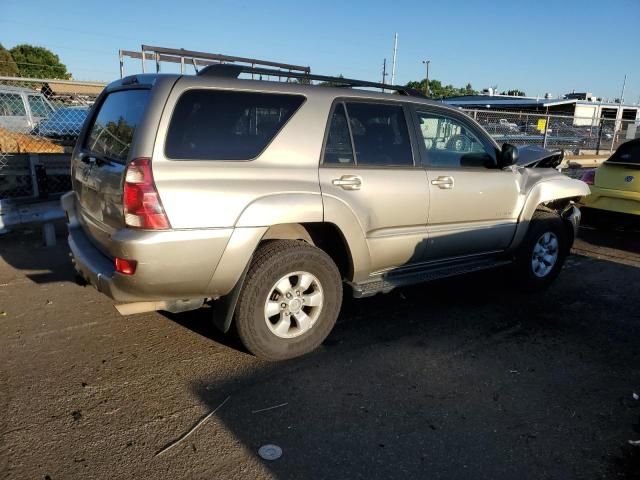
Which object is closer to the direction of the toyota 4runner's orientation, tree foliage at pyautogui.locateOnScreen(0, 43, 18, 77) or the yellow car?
the yellow car

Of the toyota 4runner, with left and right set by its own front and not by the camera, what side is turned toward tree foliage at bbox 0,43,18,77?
left

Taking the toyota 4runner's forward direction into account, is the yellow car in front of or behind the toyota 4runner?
in front

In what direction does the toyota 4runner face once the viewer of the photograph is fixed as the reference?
facing away from the viewer and to the right of the viewer
